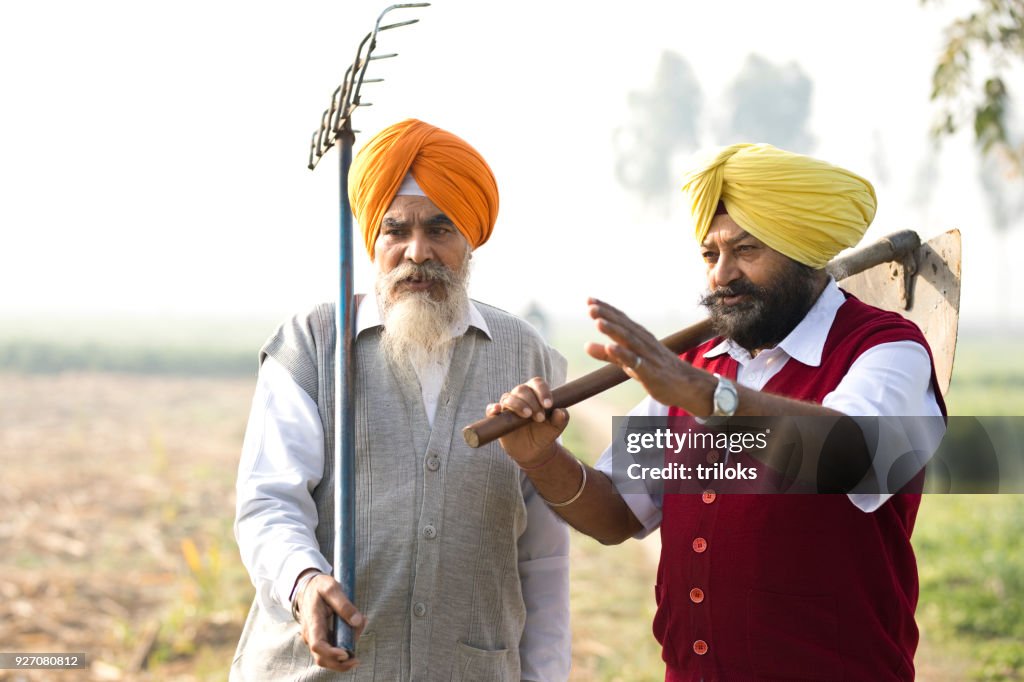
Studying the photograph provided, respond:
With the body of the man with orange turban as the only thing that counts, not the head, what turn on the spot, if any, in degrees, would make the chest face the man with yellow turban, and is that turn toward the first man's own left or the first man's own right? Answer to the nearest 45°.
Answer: approximately 45° to the first man's own left

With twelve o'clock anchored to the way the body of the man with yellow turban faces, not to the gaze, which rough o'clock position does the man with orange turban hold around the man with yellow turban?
The man with orange turban is roughly at 2 o'clock from the man with yellow turban.

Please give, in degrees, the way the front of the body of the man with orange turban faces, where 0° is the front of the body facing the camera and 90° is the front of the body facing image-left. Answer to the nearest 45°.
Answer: approximately 0°
